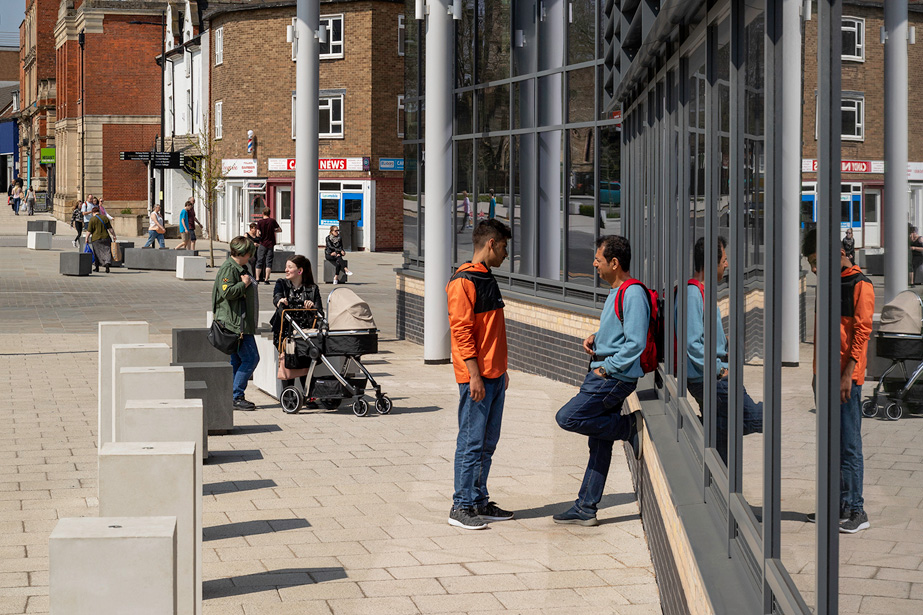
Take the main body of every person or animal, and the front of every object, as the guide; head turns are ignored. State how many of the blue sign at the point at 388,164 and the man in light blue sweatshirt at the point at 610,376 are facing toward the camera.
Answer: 1

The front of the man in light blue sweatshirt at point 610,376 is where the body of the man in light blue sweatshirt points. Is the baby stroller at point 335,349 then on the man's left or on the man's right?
on the man's right

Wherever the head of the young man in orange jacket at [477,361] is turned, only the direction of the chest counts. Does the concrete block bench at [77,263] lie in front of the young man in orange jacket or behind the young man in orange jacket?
behind

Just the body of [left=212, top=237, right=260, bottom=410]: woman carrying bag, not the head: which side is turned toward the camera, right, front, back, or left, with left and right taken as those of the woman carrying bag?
right

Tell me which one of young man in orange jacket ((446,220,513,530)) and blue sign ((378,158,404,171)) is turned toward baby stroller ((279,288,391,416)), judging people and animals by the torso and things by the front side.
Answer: the blue sign

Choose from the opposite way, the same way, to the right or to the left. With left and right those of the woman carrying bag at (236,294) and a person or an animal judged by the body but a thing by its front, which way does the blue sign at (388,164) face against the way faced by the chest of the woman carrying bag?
to the right

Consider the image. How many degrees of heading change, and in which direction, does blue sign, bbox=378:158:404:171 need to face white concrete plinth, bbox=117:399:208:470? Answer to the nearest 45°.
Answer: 0° — it already faces it

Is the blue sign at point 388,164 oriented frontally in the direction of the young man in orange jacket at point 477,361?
yes

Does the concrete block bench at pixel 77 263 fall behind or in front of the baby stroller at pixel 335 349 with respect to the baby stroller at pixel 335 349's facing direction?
behind

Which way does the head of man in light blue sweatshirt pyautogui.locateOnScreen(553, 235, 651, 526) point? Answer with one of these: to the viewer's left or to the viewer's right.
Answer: to the viewer's left

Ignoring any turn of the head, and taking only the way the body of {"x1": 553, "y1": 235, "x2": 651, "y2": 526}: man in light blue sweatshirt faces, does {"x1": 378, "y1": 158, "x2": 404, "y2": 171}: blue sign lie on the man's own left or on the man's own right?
on the man's own right

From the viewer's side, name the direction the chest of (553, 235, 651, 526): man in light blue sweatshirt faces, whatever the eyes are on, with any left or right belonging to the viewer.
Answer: facing to the left of the viewer
